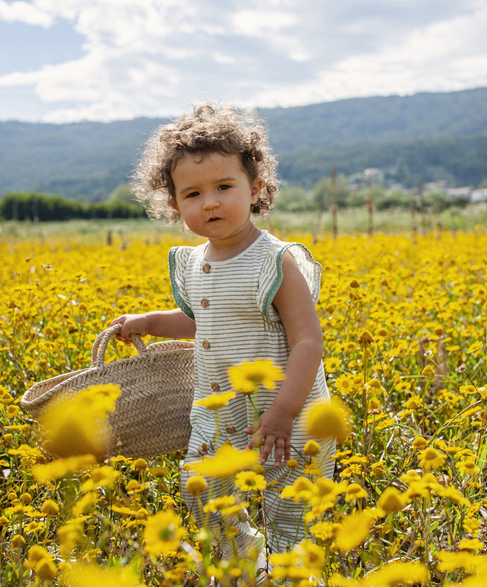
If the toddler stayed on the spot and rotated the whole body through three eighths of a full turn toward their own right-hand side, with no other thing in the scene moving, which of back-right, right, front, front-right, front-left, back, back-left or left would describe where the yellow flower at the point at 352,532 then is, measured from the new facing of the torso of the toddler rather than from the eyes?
back

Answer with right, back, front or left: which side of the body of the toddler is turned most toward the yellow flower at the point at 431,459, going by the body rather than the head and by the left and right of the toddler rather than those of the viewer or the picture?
left

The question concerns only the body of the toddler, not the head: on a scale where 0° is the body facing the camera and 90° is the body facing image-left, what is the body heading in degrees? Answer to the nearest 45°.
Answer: approximately 45°

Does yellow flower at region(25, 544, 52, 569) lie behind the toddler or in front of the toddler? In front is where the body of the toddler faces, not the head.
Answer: in front

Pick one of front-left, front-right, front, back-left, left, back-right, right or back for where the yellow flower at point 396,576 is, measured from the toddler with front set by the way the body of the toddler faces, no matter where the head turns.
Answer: front-left

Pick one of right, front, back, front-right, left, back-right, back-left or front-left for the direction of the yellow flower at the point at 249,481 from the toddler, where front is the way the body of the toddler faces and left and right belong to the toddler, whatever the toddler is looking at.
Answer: front-left

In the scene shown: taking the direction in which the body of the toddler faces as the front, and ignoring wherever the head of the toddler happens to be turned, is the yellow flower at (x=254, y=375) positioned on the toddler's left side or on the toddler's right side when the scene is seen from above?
on the toddler's left side

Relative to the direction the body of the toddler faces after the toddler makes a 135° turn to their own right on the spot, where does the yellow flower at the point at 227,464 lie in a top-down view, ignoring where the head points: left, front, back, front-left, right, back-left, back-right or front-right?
back

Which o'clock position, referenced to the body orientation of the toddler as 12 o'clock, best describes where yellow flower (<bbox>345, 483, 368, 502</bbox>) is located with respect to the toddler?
The yellow flower is roughly at 10 o'clock from the toddler.
